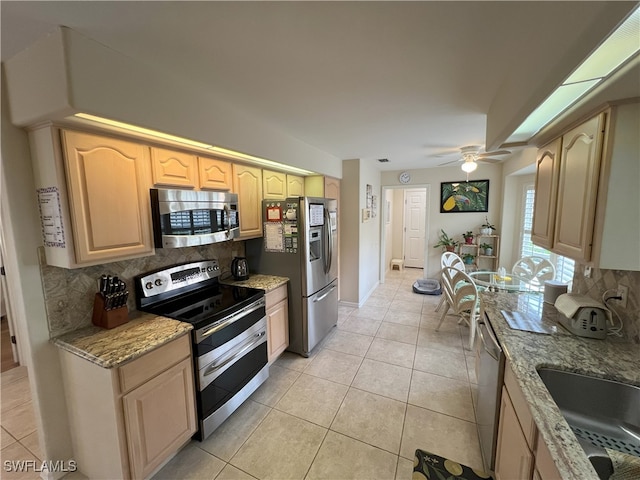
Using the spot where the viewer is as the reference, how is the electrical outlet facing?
facing the viewer and to the left of the viewer

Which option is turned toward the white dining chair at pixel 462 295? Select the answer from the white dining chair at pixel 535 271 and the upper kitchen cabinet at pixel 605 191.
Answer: the white dining chair at pixel 535 271

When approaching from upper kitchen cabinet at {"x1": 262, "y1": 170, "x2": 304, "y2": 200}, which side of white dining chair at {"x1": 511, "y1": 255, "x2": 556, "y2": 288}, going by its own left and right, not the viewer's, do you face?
front

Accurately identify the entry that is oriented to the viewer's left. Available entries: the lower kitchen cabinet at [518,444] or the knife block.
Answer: the lower kitchen cabinet

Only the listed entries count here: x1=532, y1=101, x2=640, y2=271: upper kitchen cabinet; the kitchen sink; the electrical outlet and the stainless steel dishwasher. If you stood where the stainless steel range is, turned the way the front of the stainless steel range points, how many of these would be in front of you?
4

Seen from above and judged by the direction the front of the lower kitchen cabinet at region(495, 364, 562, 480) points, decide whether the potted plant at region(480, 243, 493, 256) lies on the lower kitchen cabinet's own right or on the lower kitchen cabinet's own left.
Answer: on the lower kitchen cabinet's own right

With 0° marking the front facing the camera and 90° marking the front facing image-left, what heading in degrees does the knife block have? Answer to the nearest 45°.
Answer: approximately 315°

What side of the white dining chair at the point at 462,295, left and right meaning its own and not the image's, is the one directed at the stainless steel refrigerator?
back

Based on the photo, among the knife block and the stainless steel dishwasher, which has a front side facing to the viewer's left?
the stainless steel dishwasher

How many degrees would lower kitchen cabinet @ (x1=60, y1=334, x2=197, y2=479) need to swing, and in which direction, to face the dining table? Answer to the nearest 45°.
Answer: approximately 45° to its left

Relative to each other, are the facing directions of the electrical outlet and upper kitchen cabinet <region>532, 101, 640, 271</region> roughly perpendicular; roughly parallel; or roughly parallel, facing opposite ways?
roughly parallel

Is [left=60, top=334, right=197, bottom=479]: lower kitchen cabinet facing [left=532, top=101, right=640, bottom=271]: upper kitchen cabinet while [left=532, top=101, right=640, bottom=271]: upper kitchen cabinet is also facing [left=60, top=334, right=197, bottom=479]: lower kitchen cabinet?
yes

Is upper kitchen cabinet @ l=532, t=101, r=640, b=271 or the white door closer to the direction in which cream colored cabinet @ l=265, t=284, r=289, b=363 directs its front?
the upper kitchen cabinet

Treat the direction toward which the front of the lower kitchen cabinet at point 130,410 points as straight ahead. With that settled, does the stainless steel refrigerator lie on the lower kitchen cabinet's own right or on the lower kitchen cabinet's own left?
on the lower kitchen cabinet's own left

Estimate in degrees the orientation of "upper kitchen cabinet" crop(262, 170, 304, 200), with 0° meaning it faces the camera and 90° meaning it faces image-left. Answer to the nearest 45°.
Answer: approximately 315°

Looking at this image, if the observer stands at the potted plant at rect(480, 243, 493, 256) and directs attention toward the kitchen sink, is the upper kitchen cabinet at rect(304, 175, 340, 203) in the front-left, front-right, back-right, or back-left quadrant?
front-right

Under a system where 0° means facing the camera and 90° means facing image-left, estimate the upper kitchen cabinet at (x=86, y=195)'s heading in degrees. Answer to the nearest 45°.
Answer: approximately 315°

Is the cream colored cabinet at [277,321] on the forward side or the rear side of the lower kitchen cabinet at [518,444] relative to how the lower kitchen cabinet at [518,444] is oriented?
on the forward side

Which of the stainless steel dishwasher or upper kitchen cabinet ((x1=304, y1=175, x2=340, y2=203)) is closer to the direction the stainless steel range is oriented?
the stainless steel dishwasher

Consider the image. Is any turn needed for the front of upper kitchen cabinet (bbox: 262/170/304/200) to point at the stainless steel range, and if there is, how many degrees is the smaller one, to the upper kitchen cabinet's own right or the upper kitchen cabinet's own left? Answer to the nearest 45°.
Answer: approximately 90° to the upper kitchen cabinet's own right

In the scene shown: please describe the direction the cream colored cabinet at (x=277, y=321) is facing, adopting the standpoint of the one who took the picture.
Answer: facing the viewer and to the right of the viewer

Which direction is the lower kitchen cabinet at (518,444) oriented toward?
to the viewer's left
